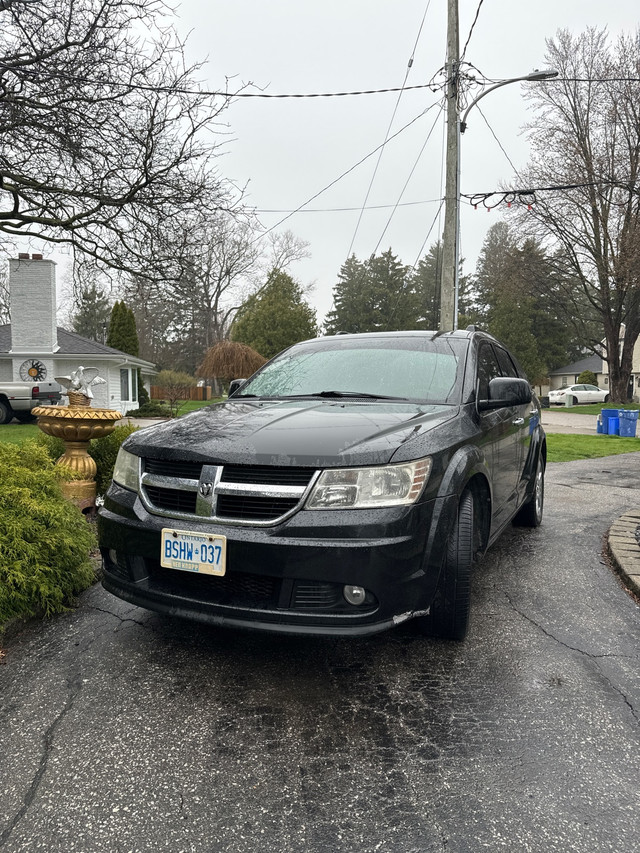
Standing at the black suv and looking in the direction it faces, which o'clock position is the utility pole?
The utility pole is roughly at 5 o'clock from the black suv.

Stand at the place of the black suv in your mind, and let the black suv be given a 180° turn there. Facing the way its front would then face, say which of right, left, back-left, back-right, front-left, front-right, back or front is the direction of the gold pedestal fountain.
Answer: left

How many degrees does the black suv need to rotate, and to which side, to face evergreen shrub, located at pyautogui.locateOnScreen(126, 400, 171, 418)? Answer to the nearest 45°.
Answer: approximately 135° to its right

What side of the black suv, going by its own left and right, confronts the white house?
right

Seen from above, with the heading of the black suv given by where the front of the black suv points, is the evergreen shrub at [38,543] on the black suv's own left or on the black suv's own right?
on the black suv's own right

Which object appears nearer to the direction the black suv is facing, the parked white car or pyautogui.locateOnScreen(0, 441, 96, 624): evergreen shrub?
the evergreen shrub

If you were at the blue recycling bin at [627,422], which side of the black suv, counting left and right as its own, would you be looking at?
back

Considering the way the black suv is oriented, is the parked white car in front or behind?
behind

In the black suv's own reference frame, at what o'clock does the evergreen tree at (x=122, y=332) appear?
The evergreen tree is roughly at 4 o'clock from the black suv.

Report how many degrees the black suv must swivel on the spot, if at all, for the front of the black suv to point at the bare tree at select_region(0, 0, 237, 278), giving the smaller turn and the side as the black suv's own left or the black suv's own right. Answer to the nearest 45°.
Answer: approximately 90° to the black suv's own right

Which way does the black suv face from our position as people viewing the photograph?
facing the viewer and to the left of the viewer

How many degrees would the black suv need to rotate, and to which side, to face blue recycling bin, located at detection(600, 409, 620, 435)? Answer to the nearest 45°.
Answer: approximately 180°
